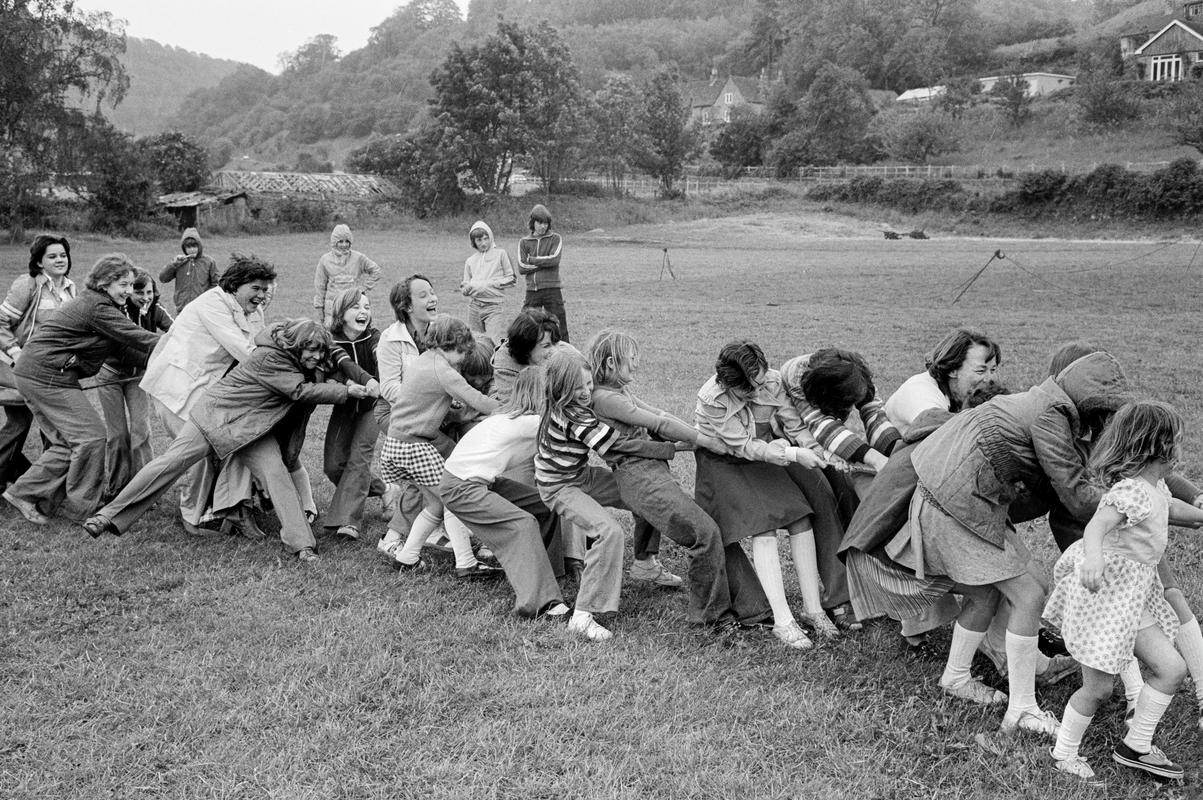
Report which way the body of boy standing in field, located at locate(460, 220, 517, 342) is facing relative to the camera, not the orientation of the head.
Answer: toward the camera

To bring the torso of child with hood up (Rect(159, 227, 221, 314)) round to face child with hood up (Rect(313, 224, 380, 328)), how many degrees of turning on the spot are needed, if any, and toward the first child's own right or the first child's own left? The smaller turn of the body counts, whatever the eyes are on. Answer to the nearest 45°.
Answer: approximately 45° to the first child's own left

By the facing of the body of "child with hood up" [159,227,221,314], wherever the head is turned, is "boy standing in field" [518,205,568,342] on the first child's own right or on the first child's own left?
on the first child's own left

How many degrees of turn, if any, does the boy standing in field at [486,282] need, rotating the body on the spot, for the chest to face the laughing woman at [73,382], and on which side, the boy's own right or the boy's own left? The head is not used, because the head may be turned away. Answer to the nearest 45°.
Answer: approximately 45° to the boy's own right

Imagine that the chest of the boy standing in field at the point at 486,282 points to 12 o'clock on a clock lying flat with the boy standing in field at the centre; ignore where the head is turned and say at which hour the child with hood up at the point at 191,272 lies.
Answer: The child with hood up is roughly at 3 o'clock from the boy standing in field.

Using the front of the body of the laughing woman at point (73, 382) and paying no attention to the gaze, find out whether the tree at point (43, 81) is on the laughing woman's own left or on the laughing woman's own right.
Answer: on the laughing woman's own left

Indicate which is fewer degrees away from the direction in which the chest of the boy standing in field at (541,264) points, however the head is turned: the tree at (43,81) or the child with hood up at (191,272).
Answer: the child with hood up

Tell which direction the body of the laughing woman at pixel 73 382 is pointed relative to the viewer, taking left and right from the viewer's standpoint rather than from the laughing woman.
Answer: facing to the right of the viewer

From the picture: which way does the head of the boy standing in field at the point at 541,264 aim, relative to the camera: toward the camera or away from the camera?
toward the camera

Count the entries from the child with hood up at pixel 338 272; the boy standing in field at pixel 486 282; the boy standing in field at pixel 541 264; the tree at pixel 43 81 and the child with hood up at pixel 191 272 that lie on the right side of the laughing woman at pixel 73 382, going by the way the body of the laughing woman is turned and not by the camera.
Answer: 0

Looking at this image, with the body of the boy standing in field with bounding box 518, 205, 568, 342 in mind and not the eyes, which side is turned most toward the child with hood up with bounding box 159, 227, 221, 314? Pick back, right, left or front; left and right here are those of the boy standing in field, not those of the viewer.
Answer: right

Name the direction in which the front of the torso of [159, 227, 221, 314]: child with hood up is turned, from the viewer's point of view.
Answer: toward the camera

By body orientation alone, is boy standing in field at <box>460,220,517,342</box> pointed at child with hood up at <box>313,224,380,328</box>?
no

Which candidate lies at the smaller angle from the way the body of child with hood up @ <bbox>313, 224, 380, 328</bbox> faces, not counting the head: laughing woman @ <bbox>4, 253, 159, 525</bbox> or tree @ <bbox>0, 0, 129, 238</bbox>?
the laughing woman

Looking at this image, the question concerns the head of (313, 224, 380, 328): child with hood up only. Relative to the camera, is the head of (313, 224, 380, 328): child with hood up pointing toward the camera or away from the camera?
toward the camera

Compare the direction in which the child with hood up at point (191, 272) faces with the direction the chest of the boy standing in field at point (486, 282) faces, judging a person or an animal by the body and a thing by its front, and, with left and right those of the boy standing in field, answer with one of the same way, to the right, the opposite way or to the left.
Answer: the same way

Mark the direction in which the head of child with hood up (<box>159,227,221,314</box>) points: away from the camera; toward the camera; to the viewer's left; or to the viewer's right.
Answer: toward the camera

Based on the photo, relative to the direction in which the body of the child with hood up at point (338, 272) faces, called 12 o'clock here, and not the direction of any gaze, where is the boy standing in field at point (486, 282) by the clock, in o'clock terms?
The boy standing in field is roughly at 9 o'clock from the child with hood up.
